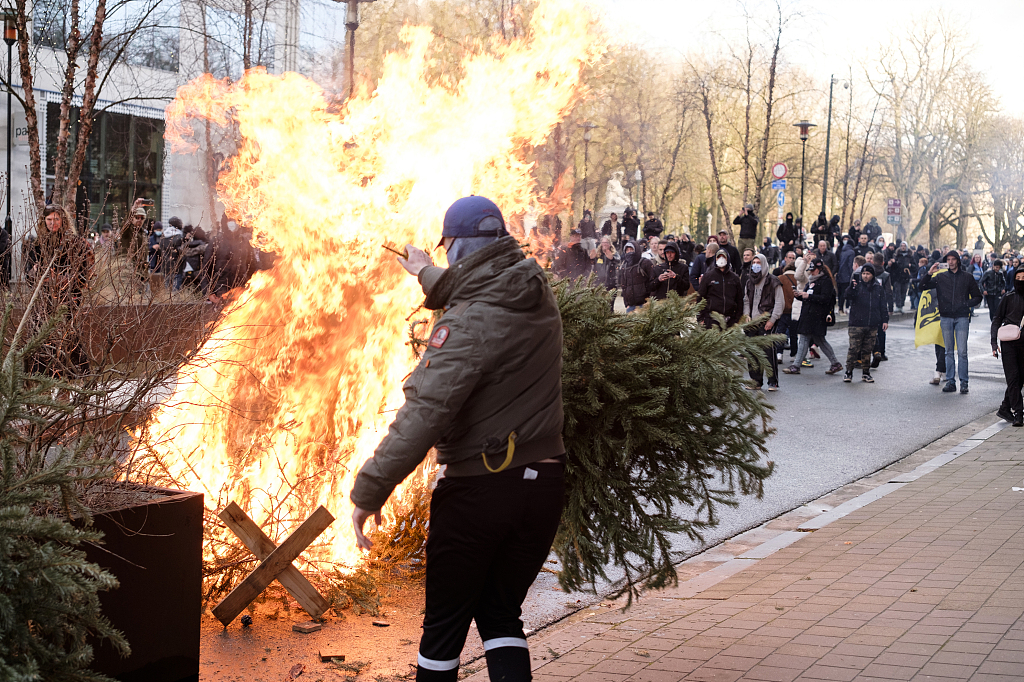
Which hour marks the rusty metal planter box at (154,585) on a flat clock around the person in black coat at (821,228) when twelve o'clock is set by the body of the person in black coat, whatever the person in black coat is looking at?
The rusty metal planter box is roughly at 12 o'clock from the person in black coat.

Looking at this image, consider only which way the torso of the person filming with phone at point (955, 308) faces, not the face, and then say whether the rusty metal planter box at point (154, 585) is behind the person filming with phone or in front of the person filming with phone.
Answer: in front

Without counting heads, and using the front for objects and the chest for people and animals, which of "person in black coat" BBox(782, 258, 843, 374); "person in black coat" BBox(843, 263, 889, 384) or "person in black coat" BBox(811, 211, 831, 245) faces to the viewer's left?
"person in black coat" BBox(782, 258, 843, 374)

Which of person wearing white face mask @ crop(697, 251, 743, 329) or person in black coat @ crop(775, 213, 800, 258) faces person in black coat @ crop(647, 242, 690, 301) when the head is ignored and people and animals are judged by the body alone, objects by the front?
person in black coat @ crop(775, 213, 800, 258)

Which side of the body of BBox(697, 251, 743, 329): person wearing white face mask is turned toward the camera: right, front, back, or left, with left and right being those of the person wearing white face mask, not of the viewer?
front

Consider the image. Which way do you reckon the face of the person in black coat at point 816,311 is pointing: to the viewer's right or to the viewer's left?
to the viewer's left
